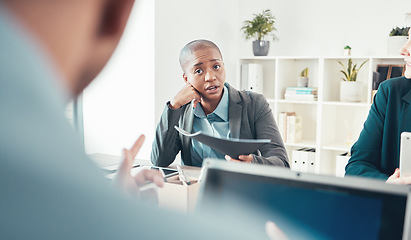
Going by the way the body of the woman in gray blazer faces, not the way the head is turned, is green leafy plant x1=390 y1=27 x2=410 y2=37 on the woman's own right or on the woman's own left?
on the woman's own left

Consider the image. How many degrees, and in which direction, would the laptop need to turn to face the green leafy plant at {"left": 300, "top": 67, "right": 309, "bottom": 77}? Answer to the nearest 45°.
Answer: approximately 180°

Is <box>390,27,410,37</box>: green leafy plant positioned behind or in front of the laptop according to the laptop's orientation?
behind

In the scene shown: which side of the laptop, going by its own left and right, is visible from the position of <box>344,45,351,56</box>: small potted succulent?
back

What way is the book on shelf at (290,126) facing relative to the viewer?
toward the camera

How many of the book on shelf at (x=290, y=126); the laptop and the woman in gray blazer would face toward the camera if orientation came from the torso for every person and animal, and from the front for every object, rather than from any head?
3

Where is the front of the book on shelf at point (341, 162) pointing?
toward the camera

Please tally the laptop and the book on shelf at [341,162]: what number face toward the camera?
2

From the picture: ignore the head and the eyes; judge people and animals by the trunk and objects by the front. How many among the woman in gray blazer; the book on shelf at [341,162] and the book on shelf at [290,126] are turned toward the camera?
3

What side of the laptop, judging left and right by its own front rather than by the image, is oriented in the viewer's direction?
front
